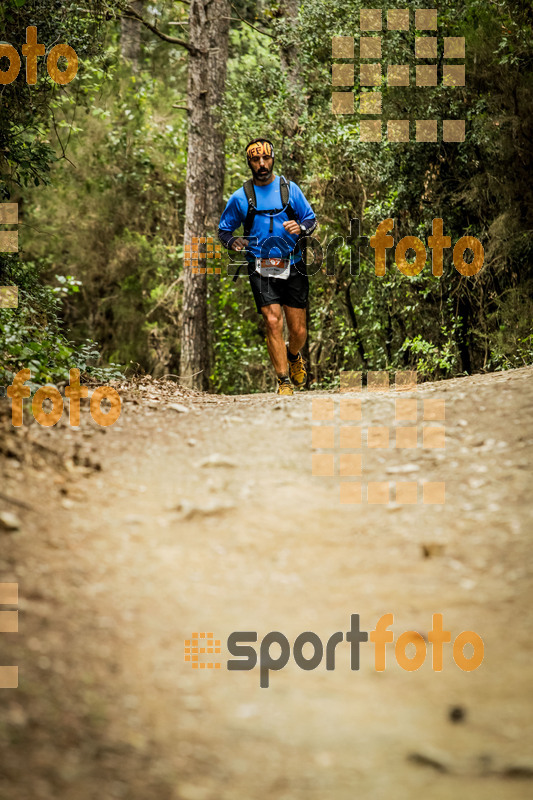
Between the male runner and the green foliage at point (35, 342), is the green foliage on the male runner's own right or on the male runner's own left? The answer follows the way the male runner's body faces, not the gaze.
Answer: on the male runner's own right

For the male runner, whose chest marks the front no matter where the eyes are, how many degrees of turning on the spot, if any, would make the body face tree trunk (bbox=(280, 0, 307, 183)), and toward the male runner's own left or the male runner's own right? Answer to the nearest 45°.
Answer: approximately 180°

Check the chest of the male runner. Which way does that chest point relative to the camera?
toward the camera

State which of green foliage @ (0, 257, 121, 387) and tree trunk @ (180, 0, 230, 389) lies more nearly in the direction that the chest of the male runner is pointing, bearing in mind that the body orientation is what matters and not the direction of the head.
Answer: the green foliage
